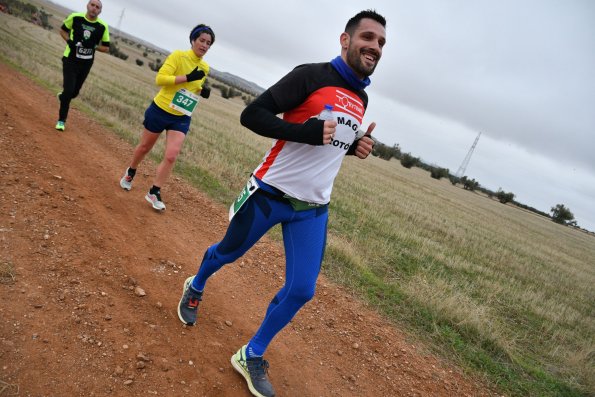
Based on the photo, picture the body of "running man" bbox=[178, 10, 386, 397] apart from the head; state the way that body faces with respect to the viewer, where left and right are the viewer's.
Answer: facing the viewer and to the right of the viewer

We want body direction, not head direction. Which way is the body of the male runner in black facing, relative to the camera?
toward the camera

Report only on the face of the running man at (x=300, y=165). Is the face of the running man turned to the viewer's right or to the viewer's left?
to the viewer's right

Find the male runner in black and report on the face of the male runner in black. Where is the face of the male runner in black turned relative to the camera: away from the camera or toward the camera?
toward the camera

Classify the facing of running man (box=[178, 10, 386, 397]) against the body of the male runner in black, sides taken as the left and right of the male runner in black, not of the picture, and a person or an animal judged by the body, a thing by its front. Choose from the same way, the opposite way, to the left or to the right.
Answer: the same way

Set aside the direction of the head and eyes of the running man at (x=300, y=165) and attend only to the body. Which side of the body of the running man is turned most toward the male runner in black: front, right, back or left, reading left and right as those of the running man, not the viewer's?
back

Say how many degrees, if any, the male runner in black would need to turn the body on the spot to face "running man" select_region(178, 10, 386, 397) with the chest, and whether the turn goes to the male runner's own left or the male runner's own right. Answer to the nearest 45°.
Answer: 0° — they already face them

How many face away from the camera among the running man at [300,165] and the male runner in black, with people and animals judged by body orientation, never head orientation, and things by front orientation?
0
